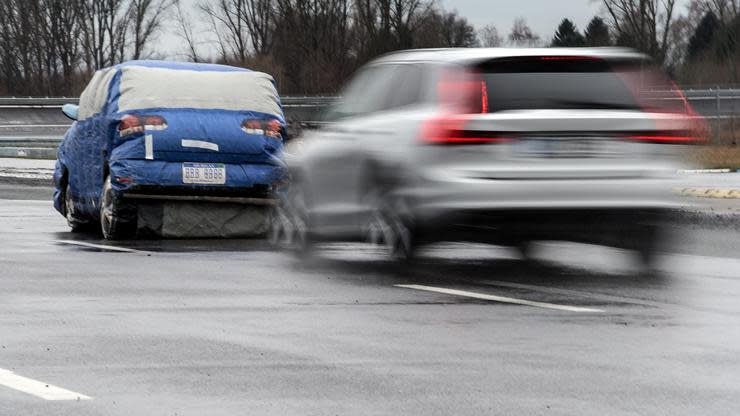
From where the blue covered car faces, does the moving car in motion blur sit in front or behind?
behind

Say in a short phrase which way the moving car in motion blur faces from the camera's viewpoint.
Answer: facing away from the viewer and to the left of the viewer

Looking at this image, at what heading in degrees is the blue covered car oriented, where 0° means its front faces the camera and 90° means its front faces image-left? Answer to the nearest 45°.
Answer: approximately 135°
